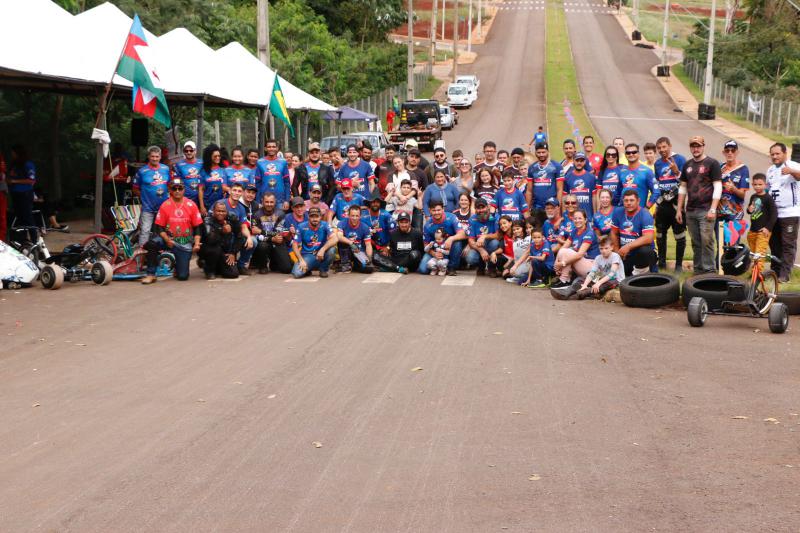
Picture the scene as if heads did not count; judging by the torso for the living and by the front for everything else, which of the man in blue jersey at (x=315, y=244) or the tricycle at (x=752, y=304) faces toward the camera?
the man in blue jersey

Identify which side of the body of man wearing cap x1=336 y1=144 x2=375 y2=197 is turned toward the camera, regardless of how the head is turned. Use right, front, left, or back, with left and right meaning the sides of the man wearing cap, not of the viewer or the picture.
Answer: front

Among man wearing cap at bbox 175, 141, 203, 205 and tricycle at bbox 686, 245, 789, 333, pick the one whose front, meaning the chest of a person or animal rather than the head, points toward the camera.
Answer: the man wearing cap

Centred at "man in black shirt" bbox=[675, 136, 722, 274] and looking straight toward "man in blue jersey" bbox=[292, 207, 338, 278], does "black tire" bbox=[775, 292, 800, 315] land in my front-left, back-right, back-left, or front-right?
back-left

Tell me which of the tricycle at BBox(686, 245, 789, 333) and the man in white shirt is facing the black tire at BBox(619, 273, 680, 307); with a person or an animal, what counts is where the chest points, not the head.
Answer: the man in white shirt

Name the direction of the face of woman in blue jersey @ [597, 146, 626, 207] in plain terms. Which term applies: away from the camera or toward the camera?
toward the camera

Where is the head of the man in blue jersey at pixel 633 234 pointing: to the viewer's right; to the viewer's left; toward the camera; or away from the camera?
toward the camera

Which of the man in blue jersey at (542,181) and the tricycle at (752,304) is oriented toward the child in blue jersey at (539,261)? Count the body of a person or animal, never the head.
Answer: the man in blue jersey

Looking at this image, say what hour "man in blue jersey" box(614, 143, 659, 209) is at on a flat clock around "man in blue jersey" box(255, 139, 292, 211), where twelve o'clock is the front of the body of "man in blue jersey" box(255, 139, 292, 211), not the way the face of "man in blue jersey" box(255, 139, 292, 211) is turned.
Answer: "man in blue jersey" box(614, 143, 659, 209) is roughly at 10 o'clock from "man in blue jersey" box(255, 139, 292, 211).

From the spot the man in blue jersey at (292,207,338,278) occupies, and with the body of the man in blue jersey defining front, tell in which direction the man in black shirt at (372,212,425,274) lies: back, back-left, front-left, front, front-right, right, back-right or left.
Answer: left

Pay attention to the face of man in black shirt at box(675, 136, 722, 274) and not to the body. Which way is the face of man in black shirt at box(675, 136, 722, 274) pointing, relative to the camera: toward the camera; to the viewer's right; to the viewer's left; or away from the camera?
toward the camera

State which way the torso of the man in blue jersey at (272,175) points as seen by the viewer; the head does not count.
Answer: toward the camera

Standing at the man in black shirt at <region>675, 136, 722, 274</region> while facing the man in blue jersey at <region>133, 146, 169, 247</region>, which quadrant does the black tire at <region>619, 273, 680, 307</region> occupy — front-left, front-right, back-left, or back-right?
front-left

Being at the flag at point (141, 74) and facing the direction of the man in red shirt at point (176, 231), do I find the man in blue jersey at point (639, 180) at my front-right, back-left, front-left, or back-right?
front-left

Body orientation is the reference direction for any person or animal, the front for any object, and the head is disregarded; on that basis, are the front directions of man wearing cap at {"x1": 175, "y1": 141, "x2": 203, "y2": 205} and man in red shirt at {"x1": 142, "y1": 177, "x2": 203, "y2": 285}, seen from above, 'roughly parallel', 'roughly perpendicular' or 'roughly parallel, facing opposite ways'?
roughly parallel

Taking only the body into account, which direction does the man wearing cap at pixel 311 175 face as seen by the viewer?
toward the camera
